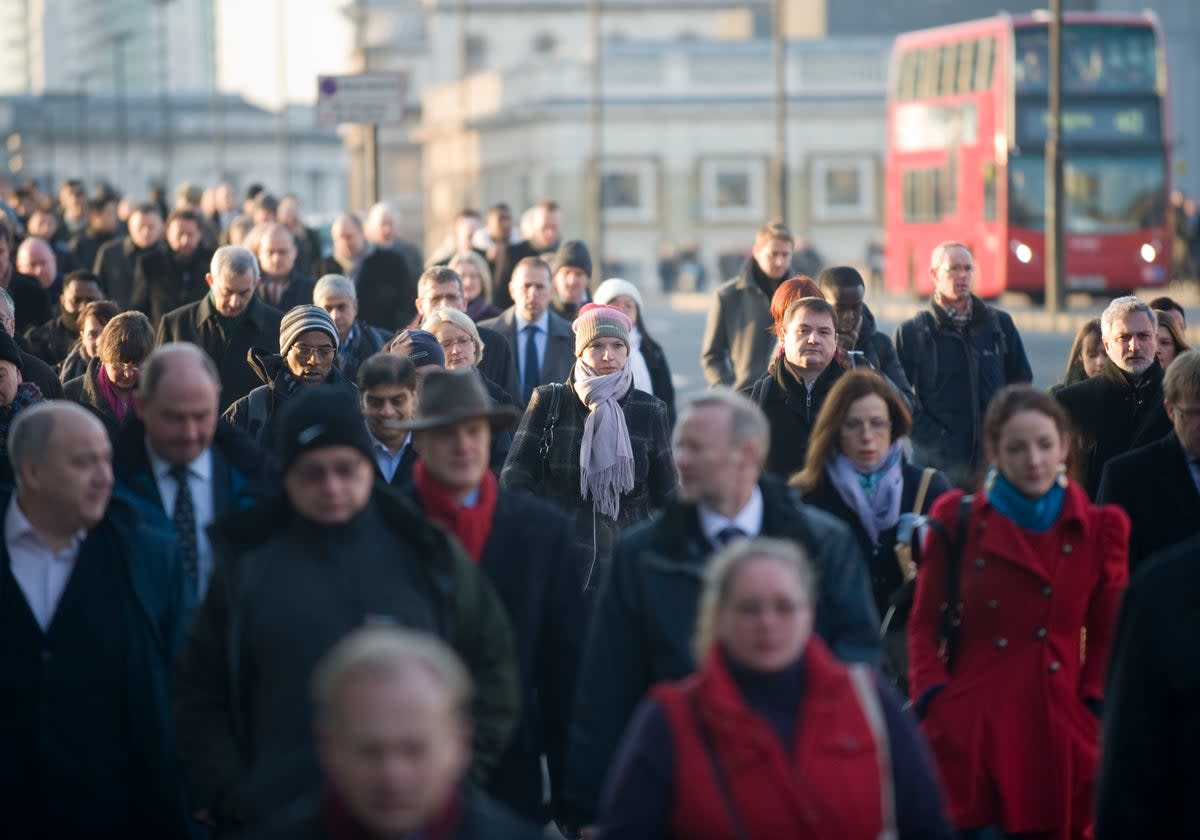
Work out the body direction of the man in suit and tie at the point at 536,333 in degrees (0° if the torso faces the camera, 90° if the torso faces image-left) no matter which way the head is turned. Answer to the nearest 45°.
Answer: approximately 0°

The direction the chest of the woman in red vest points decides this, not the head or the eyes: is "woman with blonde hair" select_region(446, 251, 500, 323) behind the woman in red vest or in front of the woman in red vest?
behind

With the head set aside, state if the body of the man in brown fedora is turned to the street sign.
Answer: no

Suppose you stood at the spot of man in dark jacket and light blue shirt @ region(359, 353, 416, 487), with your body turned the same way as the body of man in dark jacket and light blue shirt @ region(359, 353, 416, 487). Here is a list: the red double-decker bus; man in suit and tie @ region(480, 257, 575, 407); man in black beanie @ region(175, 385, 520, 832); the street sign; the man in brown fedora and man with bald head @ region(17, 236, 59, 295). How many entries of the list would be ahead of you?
2

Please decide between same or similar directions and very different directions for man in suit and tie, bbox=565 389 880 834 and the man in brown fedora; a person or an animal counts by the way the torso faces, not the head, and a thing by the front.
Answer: same or similar directions

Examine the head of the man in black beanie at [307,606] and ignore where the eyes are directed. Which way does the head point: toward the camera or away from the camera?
toward the camera

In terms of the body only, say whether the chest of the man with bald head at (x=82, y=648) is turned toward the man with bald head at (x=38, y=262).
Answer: no

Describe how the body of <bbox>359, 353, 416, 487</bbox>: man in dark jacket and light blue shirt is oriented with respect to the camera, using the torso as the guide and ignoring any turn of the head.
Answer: toward the camera

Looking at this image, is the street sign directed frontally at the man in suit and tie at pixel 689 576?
yes

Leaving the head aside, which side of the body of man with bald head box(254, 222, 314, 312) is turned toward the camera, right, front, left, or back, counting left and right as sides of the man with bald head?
front

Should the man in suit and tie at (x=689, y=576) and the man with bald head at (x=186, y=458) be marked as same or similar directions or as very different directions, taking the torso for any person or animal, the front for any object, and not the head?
same or similar directions

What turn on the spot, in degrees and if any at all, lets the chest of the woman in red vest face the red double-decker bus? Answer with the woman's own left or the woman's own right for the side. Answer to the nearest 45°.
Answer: approximately 180°

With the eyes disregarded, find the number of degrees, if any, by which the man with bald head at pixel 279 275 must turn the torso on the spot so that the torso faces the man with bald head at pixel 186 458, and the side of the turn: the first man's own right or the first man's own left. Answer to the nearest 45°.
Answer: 0° — they already face them

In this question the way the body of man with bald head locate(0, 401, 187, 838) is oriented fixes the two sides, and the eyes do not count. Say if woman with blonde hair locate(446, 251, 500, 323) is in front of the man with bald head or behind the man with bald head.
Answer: behind

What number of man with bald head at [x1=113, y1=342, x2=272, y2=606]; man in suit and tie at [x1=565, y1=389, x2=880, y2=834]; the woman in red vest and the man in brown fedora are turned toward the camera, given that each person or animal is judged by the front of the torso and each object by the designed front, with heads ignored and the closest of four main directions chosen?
4

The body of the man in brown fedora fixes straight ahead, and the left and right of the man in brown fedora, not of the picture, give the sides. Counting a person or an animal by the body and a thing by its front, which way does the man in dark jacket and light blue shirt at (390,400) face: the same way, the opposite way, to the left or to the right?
the same way

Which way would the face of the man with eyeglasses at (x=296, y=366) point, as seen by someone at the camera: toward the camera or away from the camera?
toward the camera

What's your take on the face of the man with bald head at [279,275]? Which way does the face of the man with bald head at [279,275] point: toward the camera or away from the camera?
toward the camera

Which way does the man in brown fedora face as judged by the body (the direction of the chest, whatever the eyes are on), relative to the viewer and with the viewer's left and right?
facing the viewer

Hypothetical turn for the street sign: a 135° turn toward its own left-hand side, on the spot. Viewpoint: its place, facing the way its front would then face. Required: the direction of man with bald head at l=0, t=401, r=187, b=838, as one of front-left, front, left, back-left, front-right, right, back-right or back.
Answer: back-right
